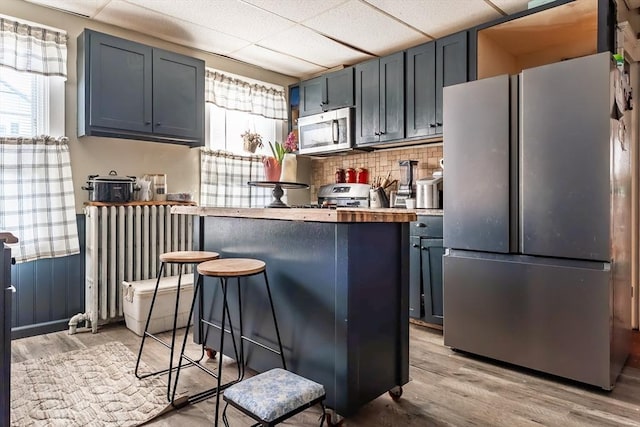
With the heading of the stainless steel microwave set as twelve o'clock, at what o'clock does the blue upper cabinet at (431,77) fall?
The blue upper cabinet is roughly at 9 o'clock from the stainless steel microwave.

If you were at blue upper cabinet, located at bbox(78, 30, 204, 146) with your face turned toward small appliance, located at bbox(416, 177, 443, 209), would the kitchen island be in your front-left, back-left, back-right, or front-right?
front-right

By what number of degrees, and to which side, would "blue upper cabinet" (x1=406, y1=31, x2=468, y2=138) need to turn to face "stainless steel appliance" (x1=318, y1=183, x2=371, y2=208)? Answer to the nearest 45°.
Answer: approximately 90° to its right

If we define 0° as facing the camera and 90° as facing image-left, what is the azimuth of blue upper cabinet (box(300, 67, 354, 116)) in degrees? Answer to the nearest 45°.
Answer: approximately 45°

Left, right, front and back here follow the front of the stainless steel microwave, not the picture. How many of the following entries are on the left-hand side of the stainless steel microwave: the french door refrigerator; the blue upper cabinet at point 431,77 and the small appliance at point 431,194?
3

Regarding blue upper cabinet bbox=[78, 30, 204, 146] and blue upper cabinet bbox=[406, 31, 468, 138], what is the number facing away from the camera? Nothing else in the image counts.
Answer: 0

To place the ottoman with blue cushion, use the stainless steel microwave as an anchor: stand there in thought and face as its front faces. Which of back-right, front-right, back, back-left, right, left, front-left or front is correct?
front-left

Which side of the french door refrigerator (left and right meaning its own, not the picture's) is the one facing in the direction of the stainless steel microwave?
right

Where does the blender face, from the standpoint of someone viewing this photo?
facing the viewer and to the left of the viewer

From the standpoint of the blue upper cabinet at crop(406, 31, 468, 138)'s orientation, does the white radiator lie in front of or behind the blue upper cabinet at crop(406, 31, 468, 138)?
in front

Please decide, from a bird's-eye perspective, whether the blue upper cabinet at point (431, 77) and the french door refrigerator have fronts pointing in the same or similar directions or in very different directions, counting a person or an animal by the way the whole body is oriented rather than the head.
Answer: same or similar directions

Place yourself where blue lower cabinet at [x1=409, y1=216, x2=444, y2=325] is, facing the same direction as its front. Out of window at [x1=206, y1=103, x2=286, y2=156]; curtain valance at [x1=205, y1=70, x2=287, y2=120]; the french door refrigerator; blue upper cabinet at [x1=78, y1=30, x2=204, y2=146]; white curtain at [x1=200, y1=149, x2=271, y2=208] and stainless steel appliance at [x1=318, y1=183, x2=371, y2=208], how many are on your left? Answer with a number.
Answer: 1

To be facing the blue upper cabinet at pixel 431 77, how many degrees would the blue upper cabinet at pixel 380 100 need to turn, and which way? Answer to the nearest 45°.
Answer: approximately 90° to its left

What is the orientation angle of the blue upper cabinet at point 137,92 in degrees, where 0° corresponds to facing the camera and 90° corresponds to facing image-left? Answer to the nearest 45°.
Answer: approximately 315°

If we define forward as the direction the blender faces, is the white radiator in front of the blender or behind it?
in front
